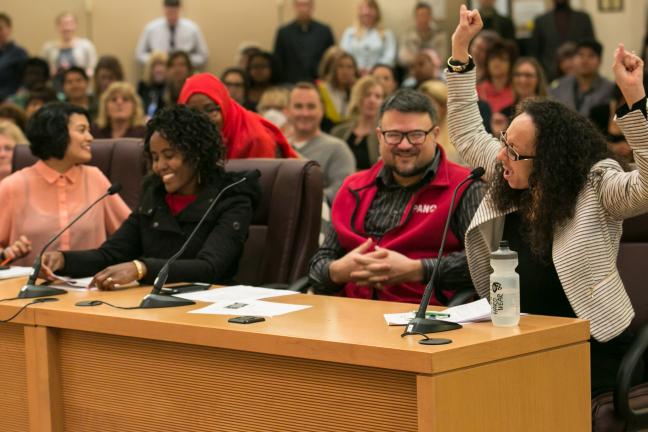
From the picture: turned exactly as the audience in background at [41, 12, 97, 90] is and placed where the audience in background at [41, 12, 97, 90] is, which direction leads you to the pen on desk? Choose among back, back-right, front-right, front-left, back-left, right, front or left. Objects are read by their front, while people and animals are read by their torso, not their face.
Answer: front

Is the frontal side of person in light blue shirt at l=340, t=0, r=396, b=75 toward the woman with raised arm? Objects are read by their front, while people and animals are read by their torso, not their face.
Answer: yes

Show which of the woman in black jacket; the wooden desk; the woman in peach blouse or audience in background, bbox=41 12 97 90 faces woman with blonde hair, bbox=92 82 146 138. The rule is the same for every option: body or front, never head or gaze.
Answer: the audience in background

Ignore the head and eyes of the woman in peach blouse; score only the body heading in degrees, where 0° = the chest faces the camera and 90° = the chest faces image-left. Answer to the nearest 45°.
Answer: approximately 0°

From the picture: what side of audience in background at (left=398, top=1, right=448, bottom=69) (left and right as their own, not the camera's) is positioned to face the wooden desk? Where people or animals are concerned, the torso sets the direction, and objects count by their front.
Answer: front

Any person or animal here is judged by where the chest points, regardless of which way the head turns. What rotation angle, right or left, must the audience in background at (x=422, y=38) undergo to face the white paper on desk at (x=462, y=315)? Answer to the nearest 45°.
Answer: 0° — they already face it

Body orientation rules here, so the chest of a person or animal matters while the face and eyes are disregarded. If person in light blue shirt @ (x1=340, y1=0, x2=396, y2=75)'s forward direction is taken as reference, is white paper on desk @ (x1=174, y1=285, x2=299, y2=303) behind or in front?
in front

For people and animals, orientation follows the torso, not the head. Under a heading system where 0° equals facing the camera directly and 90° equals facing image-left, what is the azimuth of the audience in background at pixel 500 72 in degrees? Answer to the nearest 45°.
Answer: approximately 0°

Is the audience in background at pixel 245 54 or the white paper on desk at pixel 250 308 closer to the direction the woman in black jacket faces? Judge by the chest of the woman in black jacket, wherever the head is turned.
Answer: the white paper on desk

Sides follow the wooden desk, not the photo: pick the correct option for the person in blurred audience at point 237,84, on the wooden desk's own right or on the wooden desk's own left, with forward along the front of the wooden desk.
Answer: on the wooden desk's own right

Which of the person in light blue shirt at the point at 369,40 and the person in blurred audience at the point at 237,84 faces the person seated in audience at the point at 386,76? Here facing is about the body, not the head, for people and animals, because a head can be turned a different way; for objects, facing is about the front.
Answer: the person in light blue shirt at the point at 369,40

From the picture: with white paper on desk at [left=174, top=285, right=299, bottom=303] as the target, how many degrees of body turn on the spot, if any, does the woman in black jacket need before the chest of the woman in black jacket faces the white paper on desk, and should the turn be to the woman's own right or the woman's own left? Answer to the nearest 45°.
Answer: approximately 45° to the woman's own left
